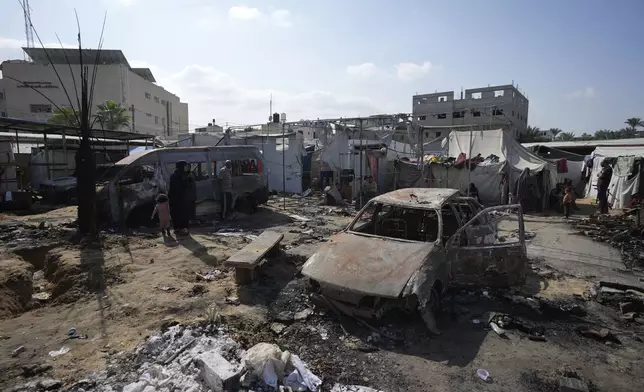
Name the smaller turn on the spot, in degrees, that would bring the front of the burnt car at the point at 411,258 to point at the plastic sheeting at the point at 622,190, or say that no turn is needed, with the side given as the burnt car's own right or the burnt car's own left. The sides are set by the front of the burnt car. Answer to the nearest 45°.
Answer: approximately 180°

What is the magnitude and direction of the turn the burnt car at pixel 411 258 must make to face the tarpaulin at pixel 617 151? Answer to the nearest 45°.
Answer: approximately 180°

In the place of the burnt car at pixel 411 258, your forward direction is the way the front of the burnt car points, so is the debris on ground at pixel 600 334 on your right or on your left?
on your left

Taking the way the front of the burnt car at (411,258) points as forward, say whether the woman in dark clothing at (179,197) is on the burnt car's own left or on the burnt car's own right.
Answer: on the burnt car's own right

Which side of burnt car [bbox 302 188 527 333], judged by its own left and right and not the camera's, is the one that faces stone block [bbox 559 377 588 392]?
left

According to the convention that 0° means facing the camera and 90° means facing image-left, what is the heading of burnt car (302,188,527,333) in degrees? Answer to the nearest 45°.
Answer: approximately 45°

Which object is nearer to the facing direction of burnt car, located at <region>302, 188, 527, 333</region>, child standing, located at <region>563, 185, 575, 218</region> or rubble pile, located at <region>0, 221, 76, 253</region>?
the rubble pile

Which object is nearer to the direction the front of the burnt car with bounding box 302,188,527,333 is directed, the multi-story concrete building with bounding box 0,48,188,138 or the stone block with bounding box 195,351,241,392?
the stone block

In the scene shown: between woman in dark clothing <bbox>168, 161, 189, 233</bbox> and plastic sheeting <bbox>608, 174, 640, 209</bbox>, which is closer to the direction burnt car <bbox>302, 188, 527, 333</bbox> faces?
the woman in dark clothing

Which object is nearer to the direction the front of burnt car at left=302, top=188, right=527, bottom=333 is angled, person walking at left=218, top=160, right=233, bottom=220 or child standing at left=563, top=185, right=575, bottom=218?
the person walking

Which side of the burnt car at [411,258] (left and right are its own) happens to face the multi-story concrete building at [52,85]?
right

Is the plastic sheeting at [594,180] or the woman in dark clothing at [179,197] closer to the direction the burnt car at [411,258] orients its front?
the woman in dark clothing

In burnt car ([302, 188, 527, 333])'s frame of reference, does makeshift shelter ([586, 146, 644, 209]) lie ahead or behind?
behind
